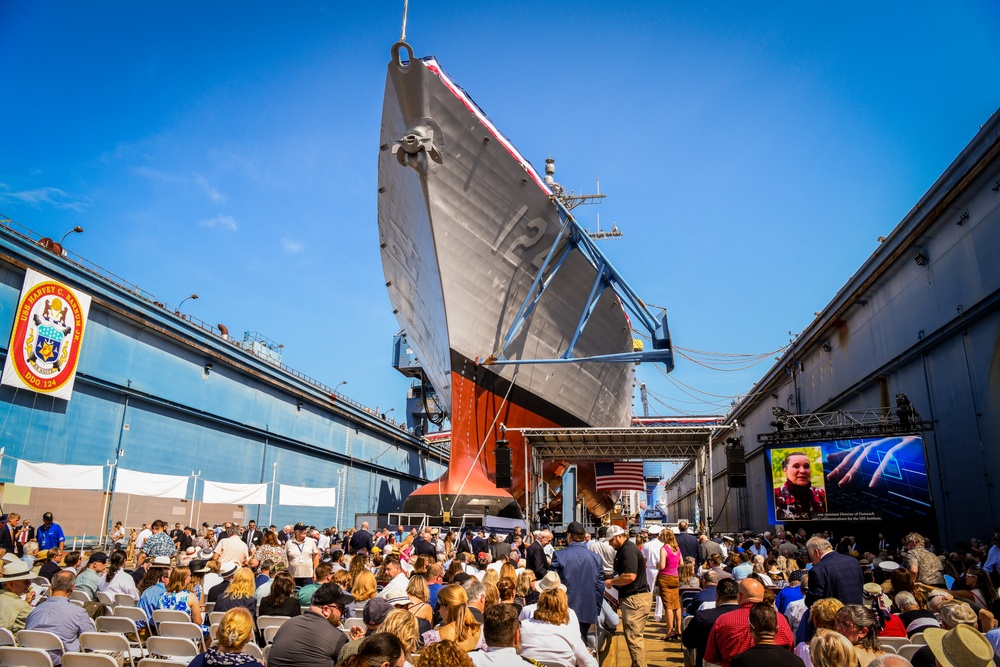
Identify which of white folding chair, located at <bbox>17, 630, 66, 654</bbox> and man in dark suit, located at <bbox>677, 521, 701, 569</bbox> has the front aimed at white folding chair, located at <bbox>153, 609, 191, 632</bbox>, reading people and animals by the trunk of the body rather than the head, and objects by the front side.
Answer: white folding chair, located at <bbox>17, 630, 66, 654</bbox>

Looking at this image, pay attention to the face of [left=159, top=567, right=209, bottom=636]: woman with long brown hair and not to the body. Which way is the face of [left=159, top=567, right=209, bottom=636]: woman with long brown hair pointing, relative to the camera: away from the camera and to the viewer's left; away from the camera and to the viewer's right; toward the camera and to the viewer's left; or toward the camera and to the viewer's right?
away from the camera and to the viewer's right

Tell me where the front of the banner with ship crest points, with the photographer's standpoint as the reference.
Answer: facing the viewer and to the right of the viewer

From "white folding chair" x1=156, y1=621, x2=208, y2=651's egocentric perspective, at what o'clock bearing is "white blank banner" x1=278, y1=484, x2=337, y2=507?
The white blank banner is roughly at 11 o'clock from the white folding chair.

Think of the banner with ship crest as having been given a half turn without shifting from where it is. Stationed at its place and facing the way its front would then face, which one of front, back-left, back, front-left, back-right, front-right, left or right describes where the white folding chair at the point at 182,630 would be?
back-left

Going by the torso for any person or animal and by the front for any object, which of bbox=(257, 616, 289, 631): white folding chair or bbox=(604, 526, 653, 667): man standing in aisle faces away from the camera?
the white folding chair

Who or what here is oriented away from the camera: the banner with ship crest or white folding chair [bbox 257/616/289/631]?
the white folding chair

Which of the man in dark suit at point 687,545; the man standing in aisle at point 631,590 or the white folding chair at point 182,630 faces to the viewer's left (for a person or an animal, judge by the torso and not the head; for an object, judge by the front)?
the man standing in aisle

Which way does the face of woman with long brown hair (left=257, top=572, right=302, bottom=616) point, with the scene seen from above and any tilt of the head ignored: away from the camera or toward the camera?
away from the camera

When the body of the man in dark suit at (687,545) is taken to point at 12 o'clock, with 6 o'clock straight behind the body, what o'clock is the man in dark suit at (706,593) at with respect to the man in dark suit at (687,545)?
the man in dark suit at (706,593) is roughly at 6 o'clock from the man in dark suit at (687,545).

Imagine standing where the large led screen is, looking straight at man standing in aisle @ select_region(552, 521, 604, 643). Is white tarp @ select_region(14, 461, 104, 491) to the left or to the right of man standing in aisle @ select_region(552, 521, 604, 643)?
right

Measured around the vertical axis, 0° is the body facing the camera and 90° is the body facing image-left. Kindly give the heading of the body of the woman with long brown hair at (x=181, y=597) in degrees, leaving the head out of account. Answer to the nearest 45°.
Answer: approximately 225°

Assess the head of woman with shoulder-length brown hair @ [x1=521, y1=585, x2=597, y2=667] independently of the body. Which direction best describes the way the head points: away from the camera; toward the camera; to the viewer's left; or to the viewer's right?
away from the camera

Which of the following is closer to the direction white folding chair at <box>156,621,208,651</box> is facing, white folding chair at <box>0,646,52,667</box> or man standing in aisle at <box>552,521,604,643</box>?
the man standing in aisle

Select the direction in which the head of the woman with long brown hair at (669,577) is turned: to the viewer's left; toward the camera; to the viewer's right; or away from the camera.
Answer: away from the camera
